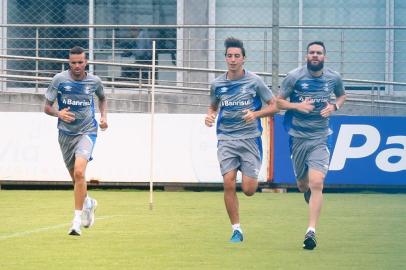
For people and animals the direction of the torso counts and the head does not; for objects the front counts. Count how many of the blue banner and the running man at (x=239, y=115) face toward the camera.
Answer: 2

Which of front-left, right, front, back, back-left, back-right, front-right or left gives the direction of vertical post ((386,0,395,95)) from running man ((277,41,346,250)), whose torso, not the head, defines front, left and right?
back

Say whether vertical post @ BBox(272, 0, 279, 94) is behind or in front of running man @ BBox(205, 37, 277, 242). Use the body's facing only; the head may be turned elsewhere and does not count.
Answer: behind
